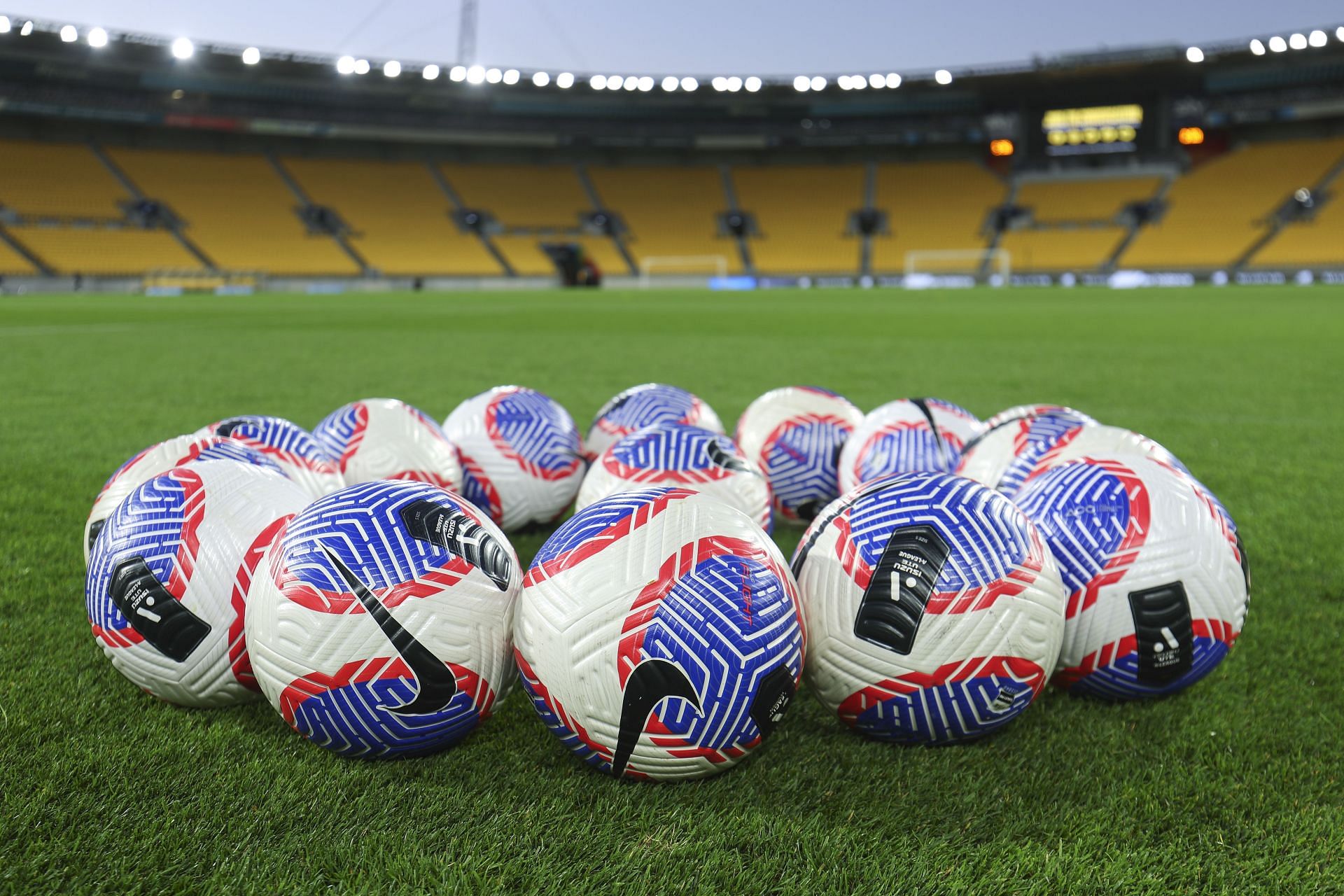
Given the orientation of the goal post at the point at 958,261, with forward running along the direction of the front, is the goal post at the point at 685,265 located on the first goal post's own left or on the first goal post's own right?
on the first goal post's own right

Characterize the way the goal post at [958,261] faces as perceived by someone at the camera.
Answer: facing the viewer

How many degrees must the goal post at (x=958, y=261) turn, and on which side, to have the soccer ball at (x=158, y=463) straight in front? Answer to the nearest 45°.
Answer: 0° — it already faces it

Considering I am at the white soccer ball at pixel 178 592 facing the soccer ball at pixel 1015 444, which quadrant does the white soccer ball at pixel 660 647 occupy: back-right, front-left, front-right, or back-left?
front-right

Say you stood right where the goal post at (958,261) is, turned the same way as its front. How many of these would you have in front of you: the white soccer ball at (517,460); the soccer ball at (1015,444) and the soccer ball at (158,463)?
3

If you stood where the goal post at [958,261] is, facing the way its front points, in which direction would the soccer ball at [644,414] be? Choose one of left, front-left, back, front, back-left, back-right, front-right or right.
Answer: front

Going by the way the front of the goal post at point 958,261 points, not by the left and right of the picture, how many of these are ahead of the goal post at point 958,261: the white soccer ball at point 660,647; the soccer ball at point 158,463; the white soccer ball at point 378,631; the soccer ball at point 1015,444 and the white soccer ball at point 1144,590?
5

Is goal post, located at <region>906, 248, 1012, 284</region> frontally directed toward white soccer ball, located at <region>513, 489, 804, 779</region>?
yes

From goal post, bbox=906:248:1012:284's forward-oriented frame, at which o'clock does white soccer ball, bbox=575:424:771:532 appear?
The white soccer ball is roughly at 12 o'clock from the goal post.

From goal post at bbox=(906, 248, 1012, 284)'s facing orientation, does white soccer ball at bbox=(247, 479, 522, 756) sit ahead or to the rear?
ahead

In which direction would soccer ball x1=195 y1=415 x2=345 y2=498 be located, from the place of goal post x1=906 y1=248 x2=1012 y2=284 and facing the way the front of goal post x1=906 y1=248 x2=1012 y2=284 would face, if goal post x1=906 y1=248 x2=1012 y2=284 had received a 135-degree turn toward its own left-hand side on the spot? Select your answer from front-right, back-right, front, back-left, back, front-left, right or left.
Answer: back-right

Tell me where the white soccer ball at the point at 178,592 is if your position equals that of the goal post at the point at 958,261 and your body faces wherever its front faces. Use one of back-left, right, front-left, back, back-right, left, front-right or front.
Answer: front

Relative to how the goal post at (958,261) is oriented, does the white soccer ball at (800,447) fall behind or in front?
in front

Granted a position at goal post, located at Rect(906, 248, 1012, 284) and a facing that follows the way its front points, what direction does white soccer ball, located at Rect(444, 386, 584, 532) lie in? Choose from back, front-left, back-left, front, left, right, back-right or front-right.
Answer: front

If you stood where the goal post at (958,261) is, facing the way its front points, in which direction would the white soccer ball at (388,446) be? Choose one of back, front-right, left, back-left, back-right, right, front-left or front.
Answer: front

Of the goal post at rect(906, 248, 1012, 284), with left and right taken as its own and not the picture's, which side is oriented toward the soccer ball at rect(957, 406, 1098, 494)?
front

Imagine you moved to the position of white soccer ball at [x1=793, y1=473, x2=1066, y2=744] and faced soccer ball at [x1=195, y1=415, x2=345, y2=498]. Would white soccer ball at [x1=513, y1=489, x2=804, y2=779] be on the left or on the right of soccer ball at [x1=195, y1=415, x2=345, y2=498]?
left

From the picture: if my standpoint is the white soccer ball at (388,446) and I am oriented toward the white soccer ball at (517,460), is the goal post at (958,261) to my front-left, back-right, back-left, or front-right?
front-left

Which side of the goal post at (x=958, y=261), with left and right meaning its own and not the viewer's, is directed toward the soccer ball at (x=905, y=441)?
front

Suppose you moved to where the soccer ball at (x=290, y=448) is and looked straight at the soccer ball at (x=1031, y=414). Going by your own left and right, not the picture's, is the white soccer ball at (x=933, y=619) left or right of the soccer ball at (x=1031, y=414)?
right
